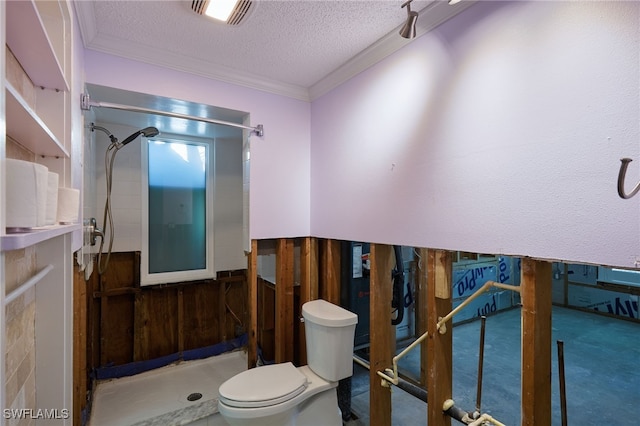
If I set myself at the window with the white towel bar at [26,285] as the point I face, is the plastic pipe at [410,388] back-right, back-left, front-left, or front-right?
front-left

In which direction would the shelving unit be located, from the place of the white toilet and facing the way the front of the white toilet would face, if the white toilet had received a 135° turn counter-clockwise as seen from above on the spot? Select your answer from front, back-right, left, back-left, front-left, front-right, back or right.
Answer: back-right

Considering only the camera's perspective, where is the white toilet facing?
facing the viewer and to the left of the viewer

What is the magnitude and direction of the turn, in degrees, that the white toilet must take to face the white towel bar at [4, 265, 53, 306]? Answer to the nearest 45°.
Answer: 0° — it already faces it

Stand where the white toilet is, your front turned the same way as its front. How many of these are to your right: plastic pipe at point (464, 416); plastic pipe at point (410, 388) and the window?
1

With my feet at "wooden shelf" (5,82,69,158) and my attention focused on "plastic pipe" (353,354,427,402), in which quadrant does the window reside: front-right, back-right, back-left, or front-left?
front-left

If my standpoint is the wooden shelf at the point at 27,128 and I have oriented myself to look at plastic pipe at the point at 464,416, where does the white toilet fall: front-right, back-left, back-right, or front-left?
front-left

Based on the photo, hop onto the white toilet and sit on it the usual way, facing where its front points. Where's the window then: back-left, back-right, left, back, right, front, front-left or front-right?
right

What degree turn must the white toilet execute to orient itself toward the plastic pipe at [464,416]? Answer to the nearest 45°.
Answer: approximately 90° to its left
